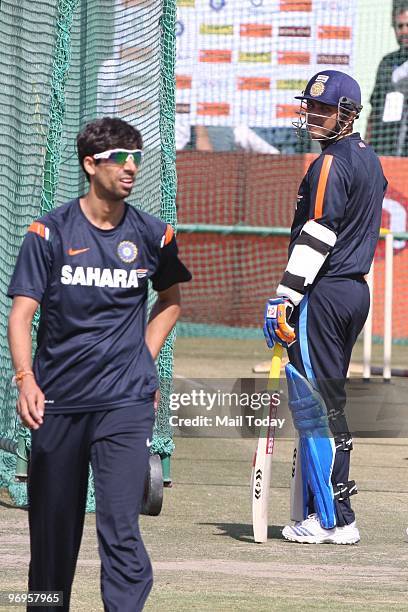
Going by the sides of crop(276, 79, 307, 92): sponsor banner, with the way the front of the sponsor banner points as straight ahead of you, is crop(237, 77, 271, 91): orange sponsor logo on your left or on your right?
on your right

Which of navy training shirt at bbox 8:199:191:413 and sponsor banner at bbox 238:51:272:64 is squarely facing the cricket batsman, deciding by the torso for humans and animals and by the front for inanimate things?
the sponsor banner

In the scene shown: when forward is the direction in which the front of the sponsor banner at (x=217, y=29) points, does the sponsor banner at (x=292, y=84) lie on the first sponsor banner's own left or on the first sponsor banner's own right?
on the first sponsor banner's own left

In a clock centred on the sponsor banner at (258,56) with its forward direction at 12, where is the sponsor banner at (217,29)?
the sponsor banner at (217,29) is roughly at 3 o'clock from the sponsor banner at (258,56).

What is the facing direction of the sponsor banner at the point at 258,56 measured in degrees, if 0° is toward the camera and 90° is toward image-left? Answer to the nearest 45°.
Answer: approximately 0°

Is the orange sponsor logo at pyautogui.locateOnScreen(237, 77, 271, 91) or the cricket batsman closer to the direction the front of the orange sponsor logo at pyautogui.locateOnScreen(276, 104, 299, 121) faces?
the cricket batsman
